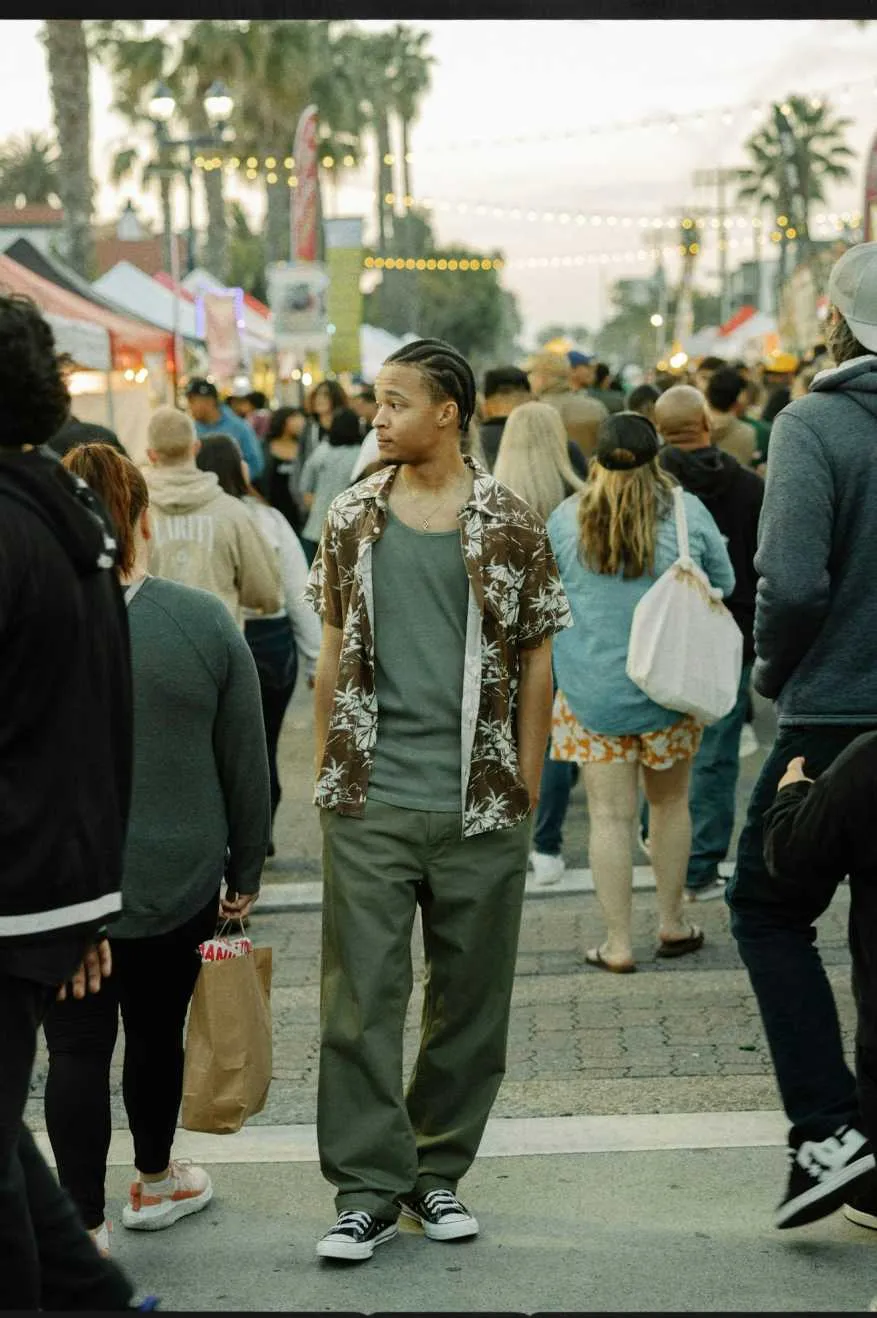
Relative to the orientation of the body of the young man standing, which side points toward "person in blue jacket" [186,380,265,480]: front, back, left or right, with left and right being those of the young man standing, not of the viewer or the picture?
back

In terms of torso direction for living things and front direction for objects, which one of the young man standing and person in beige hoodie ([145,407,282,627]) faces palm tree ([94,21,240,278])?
the person in beige hoodie

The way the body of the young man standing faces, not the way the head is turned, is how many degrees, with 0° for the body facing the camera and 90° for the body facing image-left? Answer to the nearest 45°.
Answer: approximately 0°

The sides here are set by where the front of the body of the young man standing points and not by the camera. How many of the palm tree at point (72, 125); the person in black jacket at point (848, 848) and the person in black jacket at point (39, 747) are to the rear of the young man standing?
1

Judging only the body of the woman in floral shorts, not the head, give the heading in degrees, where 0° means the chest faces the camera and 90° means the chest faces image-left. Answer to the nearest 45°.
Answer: approximately 180°

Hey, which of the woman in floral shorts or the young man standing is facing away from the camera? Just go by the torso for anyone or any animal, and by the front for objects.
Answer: the woman in floral shorts

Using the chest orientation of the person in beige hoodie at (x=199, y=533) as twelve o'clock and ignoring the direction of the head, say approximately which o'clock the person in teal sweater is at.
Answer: The person in teal sweater is roughly at 6 o'clock from the person in beige hoodie.

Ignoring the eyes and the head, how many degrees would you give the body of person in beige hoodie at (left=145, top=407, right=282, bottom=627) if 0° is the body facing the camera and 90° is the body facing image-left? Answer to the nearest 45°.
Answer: approximately 180°

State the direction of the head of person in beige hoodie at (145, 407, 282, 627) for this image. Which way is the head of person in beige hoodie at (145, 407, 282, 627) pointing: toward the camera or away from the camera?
away from the camera

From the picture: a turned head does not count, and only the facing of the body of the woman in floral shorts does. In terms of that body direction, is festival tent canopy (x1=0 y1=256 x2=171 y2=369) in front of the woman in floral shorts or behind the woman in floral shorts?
in front

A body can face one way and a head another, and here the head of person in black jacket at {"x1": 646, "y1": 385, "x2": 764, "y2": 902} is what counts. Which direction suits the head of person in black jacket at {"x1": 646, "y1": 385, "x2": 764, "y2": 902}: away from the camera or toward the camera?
away from the camera

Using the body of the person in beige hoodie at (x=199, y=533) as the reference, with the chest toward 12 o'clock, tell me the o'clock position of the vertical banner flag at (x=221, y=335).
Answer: The vertical banner flag is roughly at 12 o'clock from the person in beige hoodie.

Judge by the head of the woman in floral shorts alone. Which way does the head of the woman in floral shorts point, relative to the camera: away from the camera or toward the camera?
away from the camera

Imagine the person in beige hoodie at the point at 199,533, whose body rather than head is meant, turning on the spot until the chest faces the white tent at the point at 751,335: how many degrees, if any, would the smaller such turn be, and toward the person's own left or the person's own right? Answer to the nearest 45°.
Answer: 0° — they already face it

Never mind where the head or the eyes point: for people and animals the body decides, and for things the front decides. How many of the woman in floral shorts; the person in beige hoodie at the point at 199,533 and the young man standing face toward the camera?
1

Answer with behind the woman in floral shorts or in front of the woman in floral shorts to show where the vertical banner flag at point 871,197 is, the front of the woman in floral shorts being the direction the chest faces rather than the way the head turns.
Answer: in front
